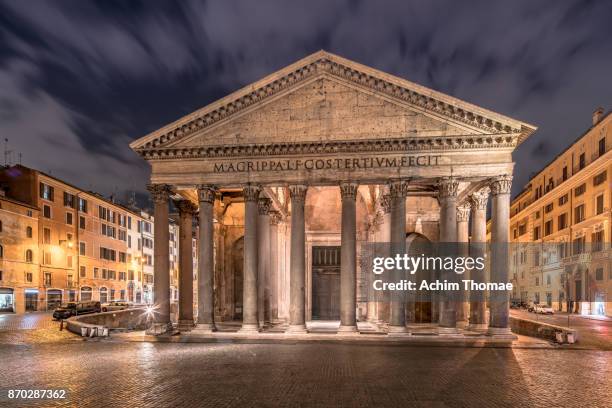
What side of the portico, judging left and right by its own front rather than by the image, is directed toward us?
front

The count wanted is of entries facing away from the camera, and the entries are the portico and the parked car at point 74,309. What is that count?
0

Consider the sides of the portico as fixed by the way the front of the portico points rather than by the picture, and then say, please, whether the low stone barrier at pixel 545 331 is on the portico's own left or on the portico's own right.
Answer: on the portico's own left
